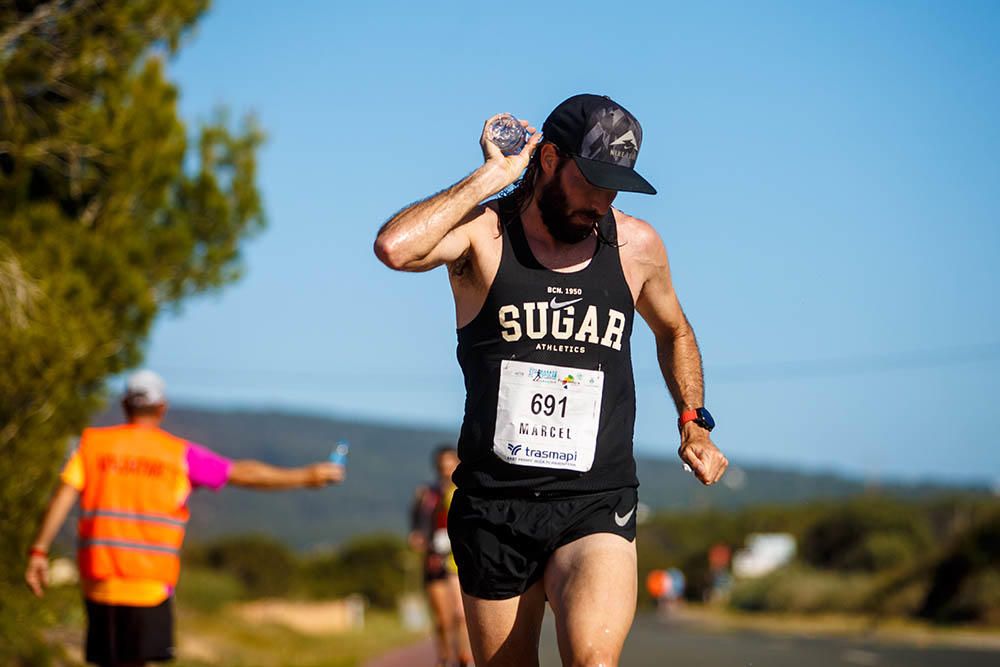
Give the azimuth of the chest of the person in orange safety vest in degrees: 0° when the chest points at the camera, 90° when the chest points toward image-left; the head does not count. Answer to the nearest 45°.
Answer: approximately 180°

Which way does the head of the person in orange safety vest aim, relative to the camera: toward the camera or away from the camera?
away from the camera

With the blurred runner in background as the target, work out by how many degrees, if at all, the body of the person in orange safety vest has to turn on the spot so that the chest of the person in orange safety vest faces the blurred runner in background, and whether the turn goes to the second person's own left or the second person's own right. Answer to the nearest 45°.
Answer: approximately 45° to the second person's own right
